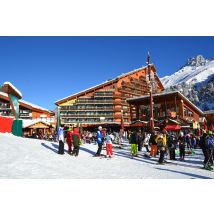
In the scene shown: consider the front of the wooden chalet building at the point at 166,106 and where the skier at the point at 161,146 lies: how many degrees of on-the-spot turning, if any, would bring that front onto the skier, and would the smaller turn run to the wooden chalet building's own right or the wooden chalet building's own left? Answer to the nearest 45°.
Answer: approximately 45° to the wooden chalet building's own left

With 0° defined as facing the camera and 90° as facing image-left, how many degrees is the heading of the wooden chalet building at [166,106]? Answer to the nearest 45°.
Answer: approximately 45°
